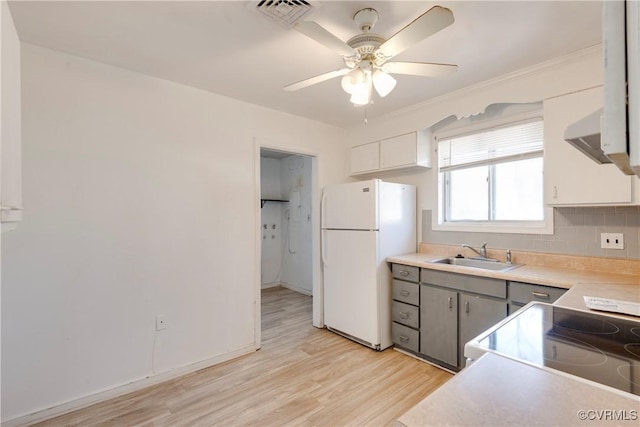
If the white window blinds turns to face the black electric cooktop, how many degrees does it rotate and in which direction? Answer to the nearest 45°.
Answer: approximately 45° to its left

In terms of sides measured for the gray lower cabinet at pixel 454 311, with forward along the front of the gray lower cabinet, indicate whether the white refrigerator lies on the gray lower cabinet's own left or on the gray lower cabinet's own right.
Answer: on the gray lower cabinet's own right

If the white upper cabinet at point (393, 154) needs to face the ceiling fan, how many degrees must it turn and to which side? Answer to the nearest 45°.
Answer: approximately 45° to its left

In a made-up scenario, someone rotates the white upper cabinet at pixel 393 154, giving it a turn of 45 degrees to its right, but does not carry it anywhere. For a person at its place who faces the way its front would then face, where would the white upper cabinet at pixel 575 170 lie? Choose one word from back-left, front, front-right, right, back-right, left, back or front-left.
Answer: back-left

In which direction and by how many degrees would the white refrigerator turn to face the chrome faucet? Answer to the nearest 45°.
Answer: approximately 135° to its left

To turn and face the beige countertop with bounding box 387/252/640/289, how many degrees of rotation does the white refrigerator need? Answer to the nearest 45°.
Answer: approximately 90° to its left

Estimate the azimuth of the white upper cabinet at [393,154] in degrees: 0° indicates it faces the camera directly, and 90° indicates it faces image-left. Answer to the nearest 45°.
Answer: approximately 45°

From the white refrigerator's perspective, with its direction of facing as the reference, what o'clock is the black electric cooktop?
The black electric cooktop is roughly at 10 o'clock from the white refrigerator.
